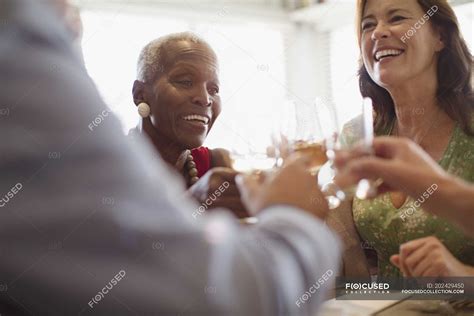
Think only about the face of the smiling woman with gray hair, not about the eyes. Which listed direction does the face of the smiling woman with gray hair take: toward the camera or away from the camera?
toward the camera

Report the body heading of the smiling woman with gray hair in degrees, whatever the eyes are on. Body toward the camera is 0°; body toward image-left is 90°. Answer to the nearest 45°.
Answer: approximately 315°

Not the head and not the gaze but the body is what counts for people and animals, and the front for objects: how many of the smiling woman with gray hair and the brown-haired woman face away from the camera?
0

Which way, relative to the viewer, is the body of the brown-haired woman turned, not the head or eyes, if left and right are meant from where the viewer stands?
facing the viewer and to the left of the viewer

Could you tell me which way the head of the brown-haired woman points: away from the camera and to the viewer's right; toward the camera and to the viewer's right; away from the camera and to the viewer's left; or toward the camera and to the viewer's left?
toward the camera and to the viewer's left
